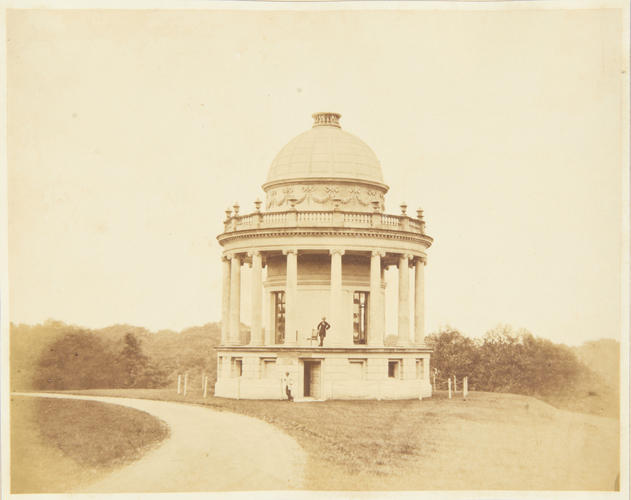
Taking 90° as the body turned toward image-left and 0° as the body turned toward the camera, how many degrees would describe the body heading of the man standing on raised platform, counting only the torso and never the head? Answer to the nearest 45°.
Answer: approximately 0°
